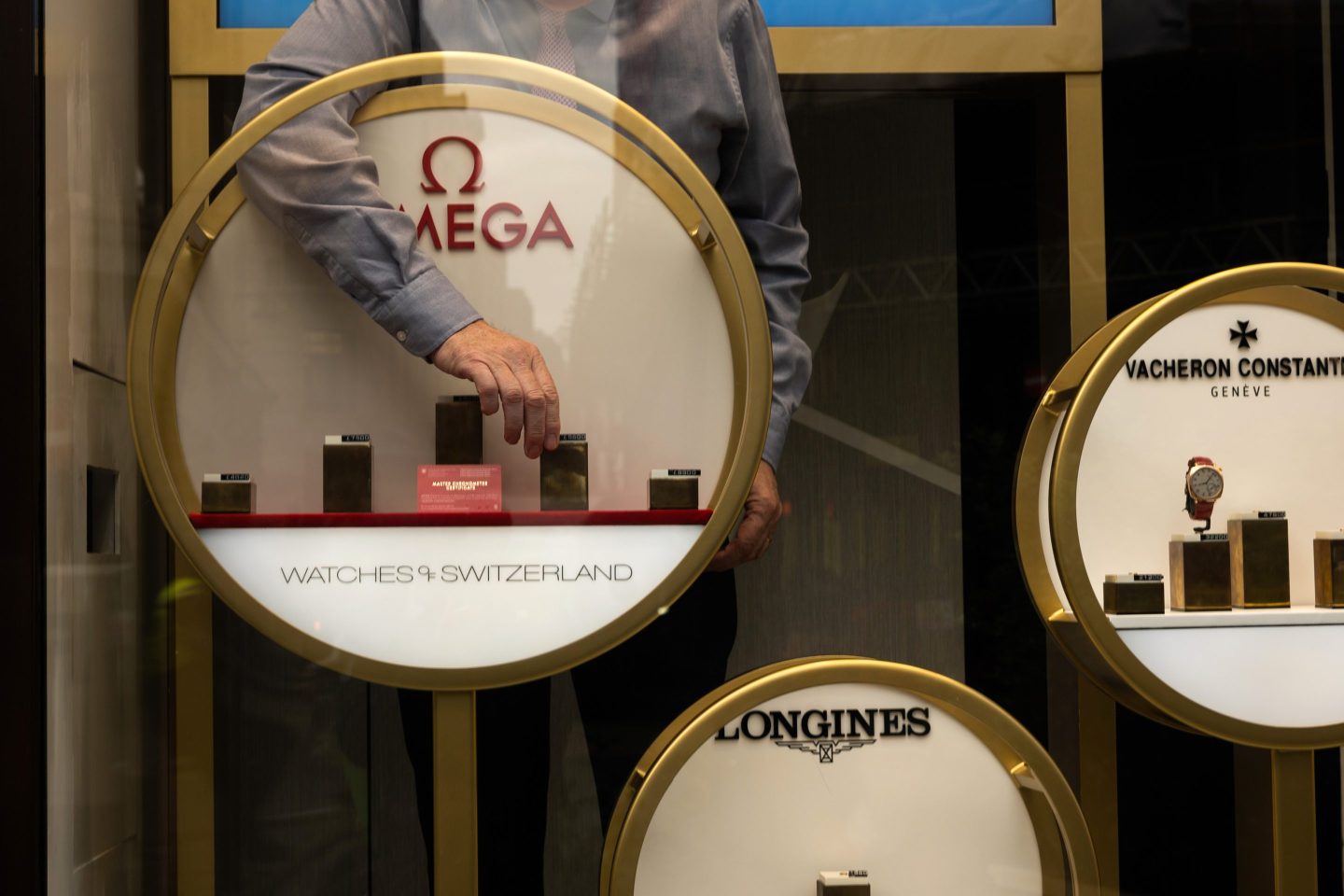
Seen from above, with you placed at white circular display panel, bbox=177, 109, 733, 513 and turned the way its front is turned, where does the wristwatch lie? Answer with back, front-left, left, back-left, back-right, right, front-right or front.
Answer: left

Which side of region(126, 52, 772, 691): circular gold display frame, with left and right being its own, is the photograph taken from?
front

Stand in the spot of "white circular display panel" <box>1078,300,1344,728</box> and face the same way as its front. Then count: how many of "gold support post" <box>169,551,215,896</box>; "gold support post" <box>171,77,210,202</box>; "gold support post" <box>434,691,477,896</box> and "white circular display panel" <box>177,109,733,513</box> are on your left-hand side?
0

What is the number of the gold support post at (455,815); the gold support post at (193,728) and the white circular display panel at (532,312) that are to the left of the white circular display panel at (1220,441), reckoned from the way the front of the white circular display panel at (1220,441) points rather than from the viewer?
0

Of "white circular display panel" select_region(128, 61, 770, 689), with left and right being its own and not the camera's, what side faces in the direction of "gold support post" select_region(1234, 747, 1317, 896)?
left

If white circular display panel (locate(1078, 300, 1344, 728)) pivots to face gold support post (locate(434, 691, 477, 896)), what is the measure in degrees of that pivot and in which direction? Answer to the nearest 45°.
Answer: approximately 45° to its right

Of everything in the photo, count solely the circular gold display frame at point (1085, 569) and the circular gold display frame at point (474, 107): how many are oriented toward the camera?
2

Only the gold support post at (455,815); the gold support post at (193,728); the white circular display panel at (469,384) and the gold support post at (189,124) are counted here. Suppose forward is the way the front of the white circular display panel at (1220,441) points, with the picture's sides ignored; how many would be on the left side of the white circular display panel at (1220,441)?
0

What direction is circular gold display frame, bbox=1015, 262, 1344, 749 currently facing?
toward the camera

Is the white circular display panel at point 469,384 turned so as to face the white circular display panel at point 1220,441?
no

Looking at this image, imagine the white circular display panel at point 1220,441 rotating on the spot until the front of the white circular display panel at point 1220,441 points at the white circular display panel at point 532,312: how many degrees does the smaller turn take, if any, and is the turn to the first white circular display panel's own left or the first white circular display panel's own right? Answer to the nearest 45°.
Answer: approximately 45° to the first white circular display panel's own right
